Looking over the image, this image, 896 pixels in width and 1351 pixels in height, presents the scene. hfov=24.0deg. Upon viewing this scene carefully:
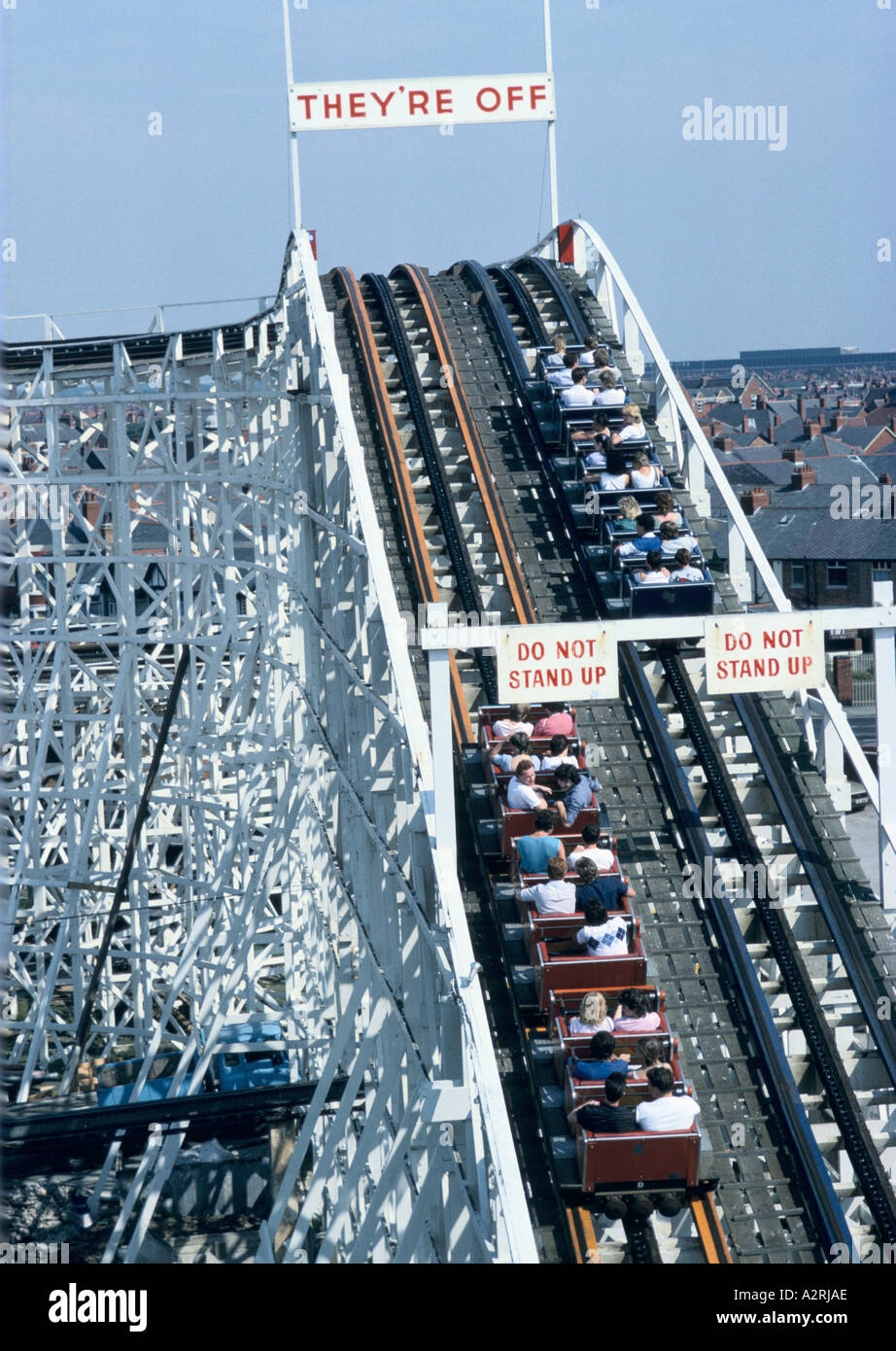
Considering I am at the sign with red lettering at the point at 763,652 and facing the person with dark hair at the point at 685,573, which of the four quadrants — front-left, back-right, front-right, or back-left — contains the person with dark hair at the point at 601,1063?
back-left

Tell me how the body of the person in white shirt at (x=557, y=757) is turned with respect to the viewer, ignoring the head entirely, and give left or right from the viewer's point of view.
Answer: facing away from the viewer

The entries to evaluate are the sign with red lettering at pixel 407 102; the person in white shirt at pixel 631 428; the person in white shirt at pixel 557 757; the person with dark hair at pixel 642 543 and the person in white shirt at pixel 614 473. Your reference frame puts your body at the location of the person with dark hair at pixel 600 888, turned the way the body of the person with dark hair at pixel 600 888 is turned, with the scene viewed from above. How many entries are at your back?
0

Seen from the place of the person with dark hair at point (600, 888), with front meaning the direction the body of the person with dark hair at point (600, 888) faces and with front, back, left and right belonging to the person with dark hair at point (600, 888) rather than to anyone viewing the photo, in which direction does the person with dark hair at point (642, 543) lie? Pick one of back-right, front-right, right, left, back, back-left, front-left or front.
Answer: front

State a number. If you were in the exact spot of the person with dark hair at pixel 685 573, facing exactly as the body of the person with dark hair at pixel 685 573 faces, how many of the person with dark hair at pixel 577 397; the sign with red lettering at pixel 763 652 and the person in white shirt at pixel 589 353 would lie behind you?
1

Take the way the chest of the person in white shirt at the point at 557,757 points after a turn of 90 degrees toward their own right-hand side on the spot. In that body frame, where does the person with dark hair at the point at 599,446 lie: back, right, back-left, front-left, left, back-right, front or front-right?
left

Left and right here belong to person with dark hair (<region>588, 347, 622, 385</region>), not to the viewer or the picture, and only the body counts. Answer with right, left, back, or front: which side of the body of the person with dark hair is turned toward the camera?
back

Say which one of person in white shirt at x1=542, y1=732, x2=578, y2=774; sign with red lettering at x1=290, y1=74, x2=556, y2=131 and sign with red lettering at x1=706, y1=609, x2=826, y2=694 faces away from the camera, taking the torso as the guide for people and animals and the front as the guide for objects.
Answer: the person in white shirt

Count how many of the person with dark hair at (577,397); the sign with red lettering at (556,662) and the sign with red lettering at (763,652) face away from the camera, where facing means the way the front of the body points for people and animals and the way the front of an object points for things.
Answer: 1

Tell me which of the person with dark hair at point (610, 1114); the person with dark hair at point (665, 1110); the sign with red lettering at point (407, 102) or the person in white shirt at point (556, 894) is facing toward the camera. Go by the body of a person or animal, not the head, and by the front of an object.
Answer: the sign with red lettering

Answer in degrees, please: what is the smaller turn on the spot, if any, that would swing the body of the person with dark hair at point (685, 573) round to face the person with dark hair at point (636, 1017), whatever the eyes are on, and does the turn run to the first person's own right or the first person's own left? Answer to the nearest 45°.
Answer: approximately 180°

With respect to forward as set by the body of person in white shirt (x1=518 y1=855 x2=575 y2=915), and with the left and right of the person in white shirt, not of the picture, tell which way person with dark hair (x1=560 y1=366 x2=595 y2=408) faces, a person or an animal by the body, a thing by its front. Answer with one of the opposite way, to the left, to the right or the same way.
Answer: the same way

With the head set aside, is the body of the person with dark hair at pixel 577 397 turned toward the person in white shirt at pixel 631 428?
no

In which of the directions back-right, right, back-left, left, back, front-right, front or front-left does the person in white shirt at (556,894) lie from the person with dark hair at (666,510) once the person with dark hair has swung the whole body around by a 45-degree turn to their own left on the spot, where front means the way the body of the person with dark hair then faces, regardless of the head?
back-left

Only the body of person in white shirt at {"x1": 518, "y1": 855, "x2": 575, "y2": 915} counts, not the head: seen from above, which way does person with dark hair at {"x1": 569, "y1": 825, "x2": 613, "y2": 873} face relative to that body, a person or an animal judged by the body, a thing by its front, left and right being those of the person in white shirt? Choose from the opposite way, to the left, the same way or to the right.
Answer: the same way

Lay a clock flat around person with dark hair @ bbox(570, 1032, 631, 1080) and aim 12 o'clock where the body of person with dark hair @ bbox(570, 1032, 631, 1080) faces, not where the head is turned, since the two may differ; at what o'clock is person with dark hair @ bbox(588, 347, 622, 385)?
person with dark hair @ bbox(588, 347, 622, 385) is roughly at 12 o'clock from person with dark hair @ bbox(570, 1032, 631, 1080).

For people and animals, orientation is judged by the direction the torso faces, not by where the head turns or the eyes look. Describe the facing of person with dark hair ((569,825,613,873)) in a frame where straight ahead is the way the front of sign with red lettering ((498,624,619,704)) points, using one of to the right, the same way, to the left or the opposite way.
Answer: the opposite way

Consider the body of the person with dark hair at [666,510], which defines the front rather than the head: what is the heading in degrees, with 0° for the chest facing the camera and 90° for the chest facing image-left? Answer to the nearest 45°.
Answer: approximately 180°

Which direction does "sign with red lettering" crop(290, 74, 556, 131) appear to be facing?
toward the camera

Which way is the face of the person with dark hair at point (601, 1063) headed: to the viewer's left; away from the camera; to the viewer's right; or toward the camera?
away from the camera

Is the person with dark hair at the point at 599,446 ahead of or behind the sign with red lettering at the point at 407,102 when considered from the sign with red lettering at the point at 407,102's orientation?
ahead

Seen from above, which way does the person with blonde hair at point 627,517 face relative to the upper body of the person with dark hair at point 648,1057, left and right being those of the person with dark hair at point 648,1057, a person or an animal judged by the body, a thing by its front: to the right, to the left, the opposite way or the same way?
the same way
